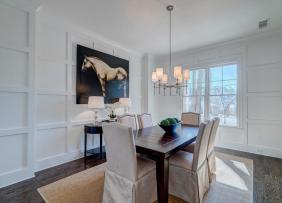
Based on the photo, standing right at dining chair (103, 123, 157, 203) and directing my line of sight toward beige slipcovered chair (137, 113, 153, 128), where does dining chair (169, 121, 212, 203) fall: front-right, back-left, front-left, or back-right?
front-right

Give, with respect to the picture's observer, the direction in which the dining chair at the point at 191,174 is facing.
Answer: facing away from the viewer and to the left of the viewer

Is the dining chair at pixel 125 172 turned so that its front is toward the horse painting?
no

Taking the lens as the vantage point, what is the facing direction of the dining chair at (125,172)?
facing away from the viewer and to the right of the viewer

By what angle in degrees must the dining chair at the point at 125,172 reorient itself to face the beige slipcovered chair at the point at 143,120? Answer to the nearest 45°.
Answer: approximately 45° to its left

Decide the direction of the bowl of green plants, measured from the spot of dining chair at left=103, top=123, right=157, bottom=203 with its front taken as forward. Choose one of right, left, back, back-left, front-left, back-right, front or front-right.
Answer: front

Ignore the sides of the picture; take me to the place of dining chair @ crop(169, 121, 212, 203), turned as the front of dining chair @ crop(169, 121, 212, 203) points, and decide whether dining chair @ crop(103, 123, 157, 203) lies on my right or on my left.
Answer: on my left

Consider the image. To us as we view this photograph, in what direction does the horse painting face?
facing the viewer and to the right of the viewer

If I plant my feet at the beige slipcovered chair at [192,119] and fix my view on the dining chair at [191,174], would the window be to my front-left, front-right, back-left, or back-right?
back-left

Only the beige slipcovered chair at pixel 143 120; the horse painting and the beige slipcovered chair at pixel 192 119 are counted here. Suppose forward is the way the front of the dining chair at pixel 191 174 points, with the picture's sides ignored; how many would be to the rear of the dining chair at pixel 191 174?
0

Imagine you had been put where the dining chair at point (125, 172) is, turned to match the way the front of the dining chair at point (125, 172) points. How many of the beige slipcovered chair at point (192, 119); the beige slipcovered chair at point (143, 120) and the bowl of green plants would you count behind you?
0

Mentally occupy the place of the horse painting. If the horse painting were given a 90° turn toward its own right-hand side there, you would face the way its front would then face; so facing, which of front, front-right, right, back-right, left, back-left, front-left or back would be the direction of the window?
back-left

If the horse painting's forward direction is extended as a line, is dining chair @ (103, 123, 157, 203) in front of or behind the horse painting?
in front

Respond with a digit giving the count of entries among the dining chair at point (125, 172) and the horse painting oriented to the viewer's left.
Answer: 0

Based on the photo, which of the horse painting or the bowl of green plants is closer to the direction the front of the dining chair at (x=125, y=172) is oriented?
the bowl of green plants

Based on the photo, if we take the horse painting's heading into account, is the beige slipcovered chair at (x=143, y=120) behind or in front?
in front

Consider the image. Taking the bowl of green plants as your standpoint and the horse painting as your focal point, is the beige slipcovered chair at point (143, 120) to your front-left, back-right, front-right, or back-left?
front-right

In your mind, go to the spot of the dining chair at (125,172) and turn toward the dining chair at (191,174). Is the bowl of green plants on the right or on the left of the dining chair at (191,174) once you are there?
left

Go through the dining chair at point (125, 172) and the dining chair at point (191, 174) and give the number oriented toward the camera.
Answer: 0

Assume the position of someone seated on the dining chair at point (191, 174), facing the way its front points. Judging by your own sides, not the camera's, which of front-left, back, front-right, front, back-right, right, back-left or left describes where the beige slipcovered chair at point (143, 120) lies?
front
